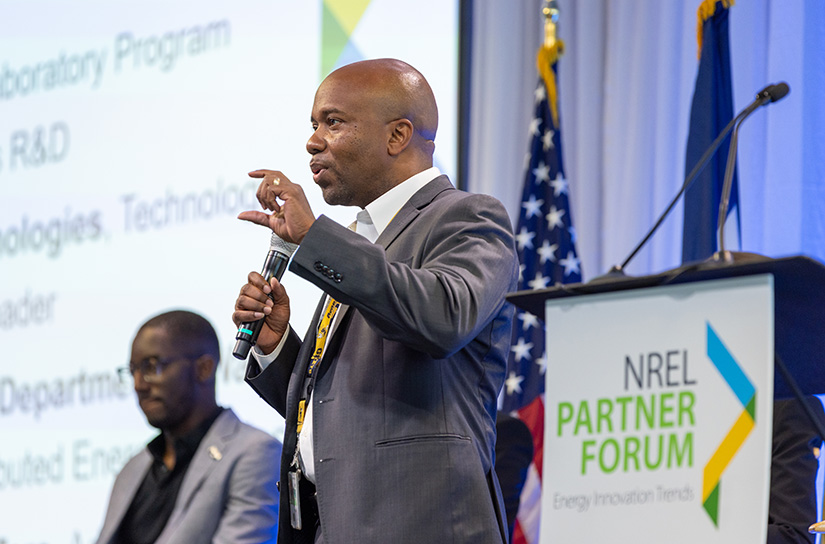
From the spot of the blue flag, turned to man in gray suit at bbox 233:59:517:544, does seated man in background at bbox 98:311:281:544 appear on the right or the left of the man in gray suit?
right

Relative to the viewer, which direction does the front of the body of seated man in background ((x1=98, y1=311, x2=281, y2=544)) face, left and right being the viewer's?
facing the viewer and to the left of the viewer

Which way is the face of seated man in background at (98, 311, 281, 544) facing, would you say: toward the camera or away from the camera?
toward the camera

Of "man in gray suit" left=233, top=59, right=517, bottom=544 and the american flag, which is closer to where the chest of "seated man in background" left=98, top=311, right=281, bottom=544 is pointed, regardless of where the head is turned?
the man in gray suit

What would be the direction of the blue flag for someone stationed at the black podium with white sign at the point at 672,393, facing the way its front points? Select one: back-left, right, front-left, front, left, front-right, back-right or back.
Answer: back-right

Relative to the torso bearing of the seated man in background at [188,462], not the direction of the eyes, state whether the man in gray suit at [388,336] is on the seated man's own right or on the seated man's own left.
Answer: on the seated man's own left

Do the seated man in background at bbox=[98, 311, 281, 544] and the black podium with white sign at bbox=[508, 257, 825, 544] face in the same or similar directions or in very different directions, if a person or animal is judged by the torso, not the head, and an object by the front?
same or similar directions

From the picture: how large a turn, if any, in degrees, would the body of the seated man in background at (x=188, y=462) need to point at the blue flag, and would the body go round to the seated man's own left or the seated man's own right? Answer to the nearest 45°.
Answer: approximately 135° to the seated man's own left

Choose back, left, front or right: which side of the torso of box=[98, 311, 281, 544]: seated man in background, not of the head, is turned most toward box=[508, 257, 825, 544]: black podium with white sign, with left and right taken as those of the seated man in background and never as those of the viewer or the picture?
left

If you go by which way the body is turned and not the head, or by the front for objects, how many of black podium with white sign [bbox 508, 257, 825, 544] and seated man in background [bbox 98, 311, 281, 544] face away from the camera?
0

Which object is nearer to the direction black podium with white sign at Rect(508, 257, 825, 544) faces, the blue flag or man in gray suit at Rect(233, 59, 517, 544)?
the man in gray suit

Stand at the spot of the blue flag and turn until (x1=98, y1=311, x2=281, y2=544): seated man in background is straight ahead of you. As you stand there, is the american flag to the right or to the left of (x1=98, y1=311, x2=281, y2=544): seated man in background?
right

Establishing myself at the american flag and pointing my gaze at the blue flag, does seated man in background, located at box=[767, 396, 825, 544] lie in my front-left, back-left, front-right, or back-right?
front-right

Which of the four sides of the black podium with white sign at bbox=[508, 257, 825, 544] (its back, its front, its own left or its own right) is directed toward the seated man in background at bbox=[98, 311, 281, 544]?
right
